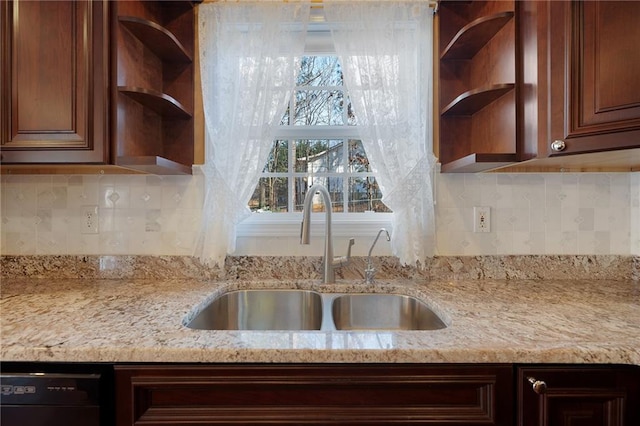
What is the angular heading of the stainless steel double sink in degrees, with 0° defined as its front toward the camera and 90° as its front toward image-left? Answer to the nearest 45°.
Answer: approximately 0°

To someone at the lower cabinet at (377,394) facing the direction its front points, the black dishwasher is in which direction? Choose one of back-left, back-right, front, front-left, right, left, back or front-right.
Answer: right

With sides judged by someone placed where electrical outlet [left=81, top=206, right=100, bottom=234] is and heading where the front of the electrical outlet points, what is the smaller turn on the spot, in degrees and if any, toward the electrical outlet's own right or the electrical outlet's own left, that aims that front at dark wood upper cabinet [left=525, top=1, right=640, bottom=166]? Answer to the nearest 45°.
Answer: approximately 45° to the electrical outlet's own left

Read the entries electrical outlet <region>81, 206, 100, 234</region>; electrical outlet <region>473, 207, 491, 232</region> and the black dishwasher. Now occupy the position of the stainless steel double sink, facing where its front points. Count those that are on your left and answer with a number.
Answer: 1

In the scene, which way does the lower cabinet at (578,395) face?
toward the camera

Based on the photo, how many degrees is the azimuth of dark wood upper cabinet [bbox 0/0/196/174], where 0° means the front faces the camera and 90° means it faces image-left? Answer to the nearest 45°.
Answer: approximately 0°

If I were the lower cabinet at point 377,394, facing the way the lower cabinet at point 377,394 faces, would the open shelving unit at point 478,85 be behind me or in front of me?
behind

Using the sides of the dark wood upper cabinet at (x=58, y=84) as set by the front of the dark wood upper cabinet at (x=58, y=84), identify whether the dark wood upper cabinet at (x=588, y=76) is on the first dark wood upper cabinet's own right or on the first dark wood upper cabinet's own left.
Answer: on the first dark wood upper cabinet's own left

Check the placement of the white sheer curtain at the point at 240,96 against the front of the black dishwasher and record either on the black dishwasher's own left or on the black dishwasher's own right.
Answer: on the black dishwasher's own left

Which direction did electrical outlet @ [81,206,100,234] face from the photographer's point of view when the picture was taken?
facing the viewer

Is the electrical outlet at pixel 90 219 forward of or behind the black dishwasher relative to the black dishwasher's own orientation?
behind
